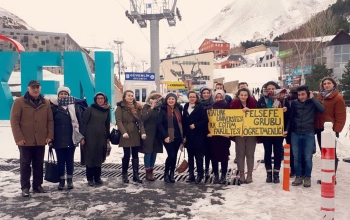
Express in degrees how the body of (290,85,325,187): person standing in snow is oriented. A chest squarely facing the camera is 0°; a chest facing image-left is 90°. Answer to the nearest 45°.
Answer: approximately 0°

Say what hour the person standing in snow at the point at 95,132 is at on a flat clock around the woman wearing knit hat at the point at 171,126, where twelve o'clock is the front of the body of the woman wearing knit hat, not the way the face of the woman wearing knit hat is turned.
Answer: The person standing in snow is roughly at 3 o'clock from the woman wearing knit hat.

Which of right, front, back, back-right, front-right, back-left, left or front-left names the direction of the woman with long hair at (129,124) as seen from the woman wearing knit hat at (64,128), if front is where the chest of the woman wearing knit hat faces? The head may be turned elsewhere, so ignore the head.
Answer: left

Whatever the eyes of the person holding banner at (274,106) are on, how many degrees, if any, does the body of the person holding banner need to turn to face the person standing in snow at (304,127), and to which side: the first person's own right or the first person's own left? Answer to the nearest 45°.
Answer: approximately 90° to the first person's own left

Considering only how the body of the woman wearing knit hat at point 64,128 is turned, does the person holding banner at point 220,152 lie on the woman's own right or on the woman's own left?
on the woman's own left

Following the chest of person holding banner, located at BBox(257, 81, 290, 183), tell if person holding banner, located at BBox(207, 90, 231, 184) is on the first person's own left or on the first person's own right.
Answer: on the first person's own right

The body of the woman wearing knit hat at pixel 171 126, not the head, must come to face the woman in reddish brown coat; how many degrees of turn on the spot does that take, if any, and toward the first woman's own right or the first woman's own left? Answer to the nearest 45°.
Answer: approximately 90° to the first woman's own left

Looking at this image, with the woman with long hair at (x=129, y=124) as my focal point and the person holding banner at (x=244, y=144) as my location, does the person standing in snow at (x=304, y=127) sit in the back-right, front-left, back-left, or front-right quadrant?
back-left

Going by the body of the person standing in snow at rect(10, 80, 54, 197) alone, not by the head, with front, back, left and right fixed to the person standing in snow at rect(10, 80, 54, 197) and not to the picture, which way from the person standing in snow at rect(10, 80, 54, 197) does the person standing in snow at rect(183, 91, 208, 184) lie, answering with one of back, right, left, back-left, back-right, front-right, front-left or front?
left
